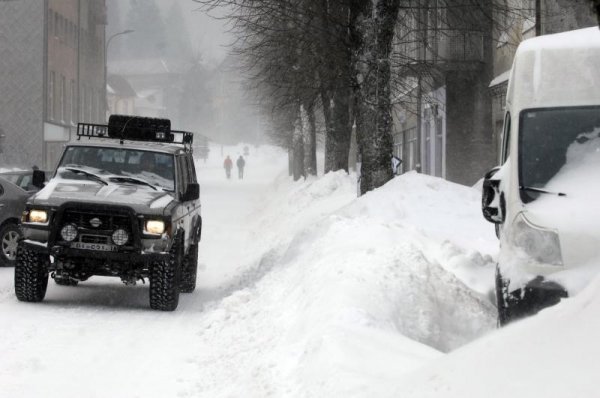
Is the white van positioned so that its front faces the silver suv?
no

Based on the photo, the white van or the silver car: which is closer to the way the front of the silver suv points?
the white van

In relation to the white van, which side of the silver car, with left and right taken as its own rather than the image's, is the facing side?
left

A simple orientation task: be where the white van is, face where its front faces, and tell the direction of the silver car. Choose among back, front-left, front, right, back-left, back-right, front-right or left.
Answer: back-right

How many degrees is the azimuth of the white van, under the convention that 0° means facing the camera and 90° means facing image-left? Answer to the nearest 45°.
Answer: approximately 0°

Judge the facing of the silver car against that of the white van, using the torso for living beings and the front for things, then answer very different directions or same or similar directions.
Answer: same or similar directions

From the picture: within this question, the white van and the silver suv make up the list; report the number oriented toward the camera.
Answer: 2

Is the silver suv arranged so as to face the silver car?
no

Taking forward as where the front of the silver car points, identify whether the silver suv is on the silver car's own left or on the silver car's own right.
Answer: on the silver car's own left

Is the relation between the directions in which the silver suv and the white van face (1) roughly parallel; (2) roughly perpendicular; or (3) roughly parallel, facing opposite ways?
roughly parallel

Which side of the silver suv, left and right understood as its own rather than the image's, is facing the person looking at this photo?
front

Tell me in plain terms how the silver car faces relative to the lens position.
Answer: facing the viewer and to the left of the viewer
